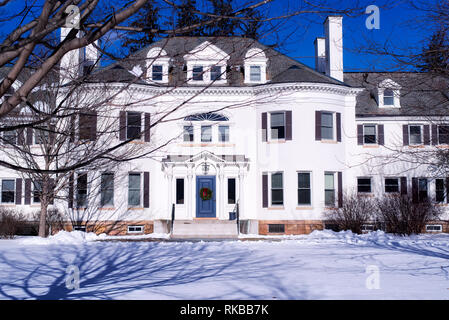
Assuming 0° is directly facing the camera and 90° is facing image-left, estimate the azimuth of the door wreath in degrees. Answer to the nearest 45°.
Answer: approximately 0°
